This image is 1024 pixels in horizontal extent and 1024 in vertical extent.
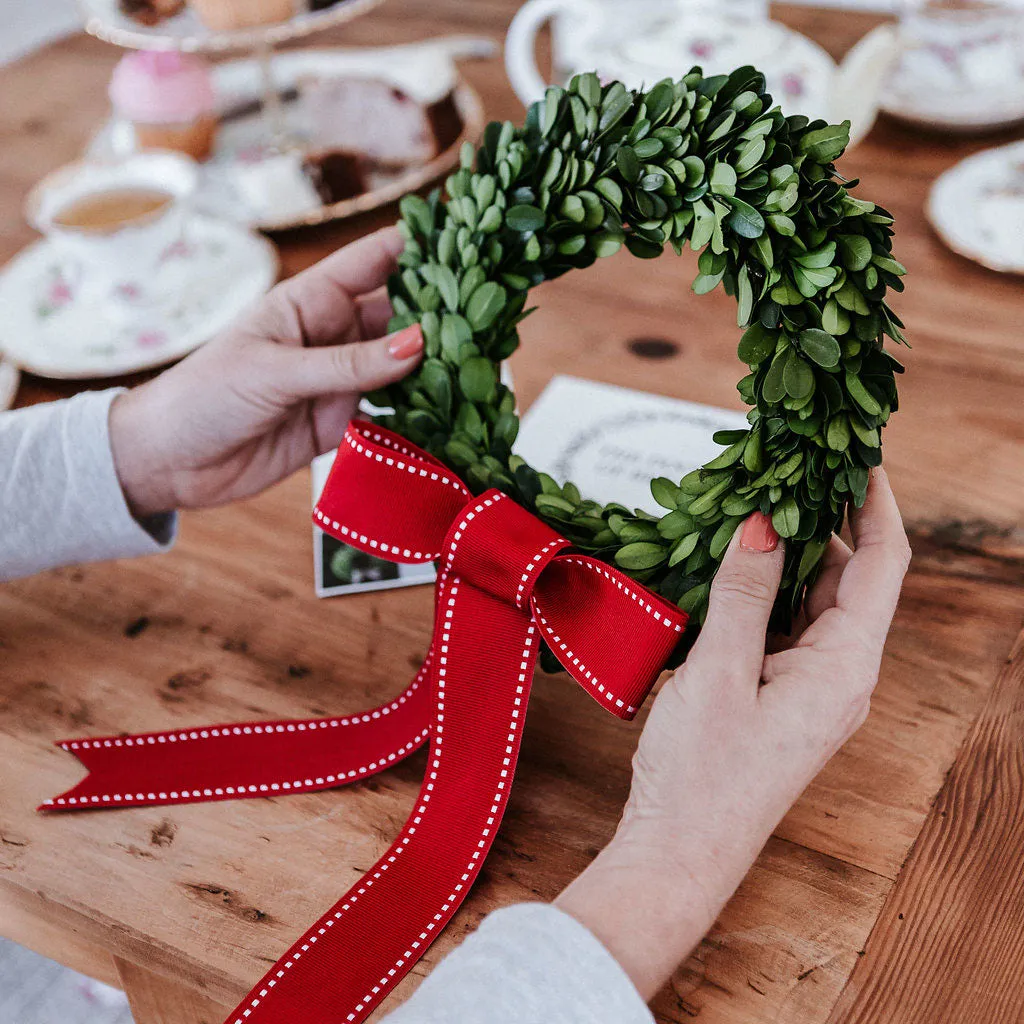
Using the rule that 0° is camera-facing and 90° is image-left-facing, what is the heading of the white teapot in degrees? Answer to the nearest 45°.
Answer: approximately 270°

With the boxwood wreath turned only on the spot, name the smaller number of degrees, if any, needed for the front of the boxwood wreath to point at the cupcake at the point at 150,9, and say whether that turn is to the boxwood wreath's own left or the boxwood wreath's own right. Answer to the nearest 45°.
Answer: approximately 135° to the boxwood wreath's own right

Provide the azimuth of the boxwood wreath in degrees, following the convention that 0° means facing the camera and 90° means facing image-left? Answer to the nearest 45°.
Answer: approximately 0°

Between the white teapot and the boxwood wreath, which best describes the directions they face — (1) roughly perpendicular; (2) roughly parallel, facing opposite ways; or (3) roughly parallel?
roughly perpendicular

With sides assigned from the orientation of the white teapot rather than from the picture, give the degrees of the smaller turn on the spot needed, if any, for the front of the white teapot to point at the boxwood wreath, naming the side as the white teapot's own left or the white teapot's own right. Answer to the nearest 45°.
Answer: approximately 90° to the white teapot's own right

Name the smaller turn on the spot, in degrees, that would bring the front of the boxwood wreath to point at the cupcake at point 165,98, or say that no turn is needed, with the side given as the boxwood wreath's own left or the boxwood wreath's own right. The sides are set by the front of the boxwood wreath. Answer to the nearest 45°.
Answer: approximately 135° to the boxwood wreath's own right

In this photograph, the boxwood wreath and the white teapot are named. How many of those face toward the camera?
1
